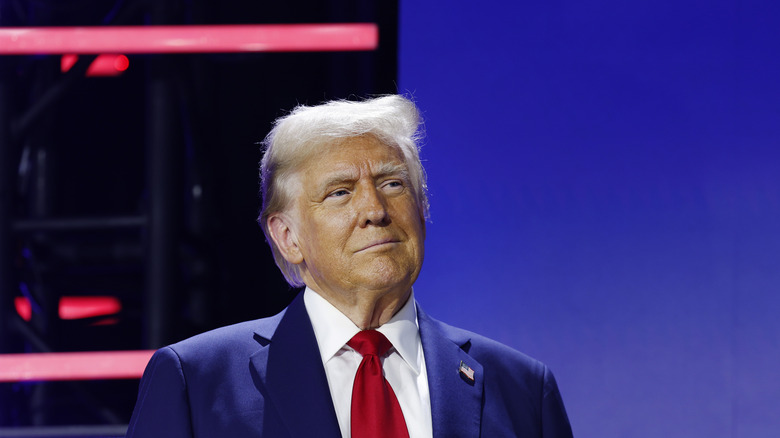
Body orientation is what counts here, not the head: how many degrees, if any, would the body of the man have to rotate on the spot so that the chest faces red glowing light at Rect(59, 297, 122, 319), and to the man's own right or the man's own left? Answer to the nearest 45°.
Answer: approximately 135° to the man's own right

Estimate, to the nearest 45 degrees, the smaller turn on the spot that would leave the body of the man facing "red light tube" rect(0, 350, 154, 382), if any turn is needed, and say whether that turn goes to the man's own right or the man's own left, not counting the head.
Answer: approximately 135° to the man's own right

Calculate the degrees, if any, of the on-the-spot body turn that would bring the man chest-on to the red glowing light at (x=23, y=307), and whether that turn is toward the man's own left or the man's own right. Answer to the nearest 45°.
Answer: approximately 135° to the man's own right

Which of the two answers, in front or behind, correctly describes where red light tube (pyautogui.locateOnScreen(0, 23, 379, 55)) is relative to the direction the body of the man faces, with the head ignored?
behind

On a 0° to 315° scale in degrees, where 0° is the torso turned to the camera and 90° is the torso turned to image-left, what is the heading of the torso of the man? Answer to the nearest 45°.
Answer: approximately 0°

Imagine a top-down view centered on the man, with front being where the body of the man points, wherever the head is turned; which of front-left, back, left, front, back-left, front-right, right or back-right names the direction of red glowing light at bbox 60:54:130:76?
back-right
